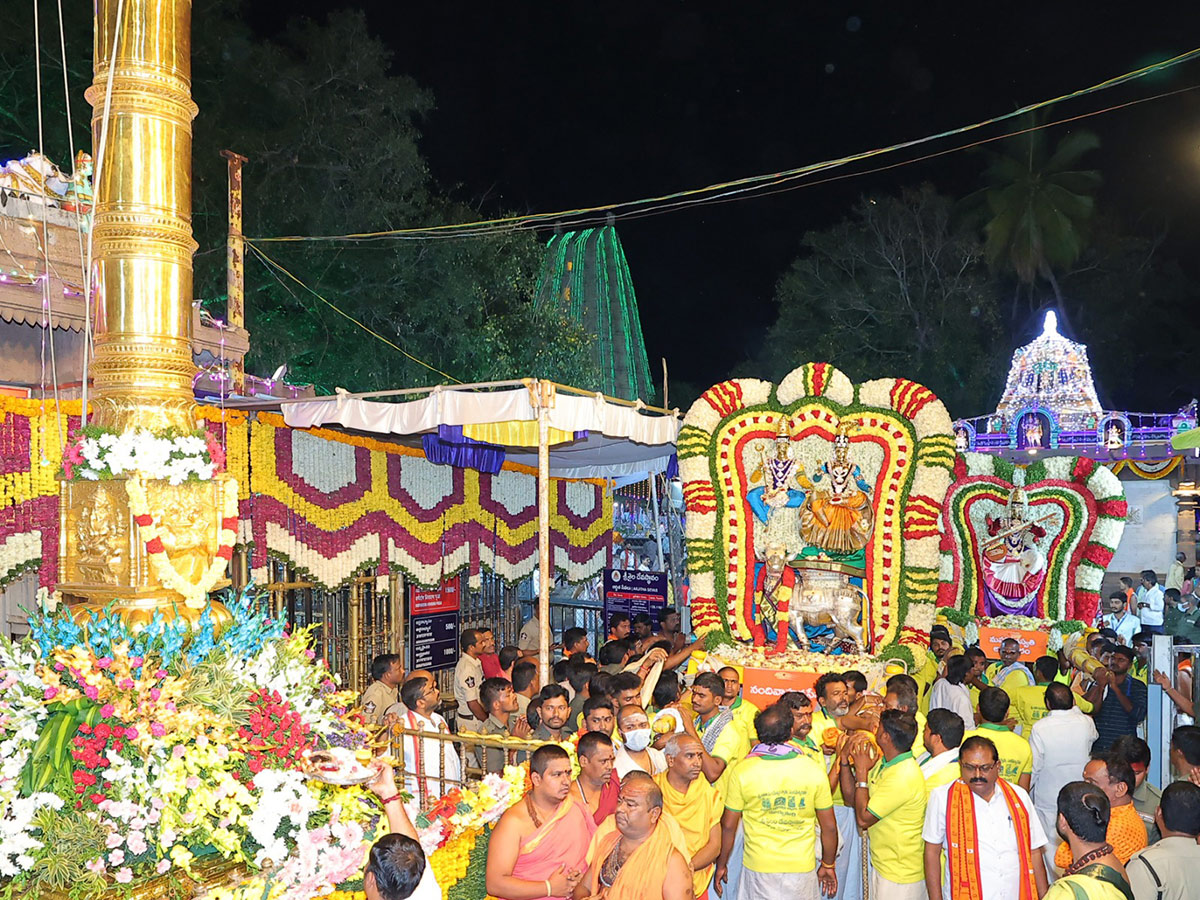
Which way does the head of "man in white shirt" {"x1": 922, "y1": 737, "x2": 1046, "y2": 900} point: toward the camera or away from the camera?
toward the camera

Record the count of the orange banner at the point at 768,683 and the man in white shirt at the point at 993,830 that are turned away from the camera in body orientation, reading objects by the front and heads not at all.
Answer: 0

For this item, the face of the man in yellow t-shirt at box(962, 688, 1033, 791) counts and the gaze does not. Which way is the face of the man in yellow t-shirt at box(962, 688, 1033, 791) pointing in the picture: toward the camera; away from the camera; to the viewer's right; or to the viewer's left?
away from the camera

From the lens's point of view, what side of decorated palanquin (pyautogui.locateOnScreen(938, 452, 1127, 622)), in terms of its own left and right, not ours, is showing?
front

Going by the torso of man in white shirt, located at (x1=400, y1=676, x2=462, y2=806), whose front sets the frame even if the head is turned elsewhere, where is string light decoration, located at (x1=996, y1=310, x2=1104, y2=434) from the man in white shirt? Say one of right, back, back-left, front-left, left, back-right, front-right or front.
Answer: left

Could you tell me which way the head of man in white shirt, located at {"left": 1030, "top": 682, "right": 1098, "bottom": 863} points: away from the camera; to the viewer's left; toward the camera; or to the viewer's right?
away from the camera

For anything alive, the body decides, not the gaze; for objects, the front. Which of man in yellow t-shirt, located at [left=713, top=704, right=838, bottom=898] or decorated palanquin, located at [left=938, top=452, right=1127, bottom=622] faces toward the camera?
the decorated palanquin

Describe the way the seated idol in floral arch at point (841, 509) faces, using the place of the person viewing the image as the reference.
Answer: facing the viewer

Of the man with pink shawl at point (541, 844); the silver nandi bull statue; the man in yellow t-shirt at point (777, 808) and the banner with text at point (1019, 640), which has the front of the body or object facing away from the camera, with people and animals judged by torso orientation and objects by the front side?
the man in yellow t-shirt

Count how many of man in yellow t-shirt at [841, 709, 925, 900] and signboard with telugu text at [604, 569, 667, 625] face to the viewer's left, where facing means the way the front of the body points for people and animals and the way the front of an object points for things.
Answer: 1

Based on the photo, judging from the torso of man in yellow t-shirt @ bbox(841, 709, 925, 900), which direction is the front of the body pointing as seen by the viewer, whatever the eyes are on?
to the viewer's left

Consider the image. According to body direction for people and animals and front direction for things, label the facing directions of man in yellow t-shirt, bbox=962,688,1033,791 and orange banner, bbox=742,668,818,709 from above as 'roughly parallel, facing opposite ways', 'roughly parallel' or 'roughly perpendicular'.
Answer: roughly parallel, facing opposite ways

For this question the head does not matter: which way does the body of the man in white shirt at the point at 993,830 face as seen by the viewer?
toward the camera

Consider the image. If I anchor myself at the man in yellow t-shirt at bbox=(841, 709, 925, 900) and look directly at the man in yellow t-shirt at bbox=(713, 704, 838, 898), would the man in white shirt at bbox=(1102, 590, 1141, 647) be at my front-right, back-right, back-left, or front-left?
back-right

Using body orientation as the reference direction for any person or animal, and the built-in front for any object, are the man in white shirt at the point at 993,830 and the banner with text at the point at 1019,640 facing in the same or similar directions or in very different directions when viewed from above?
same or similar directions

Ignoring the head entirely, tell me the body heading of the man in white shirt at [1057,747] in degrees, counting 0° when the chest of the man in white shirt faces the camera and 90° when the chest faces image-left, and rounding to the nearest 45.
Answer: approximately 180°

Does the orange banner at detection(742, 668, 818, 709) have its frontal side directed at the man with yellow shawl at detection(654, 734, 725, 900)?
yes

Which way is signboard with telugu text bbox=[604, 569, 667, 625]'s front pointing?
toward the camera

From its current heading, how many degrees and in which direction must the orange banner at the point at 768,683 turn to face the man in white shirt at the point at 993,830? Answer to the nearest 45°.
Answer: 0° — it already faces them
